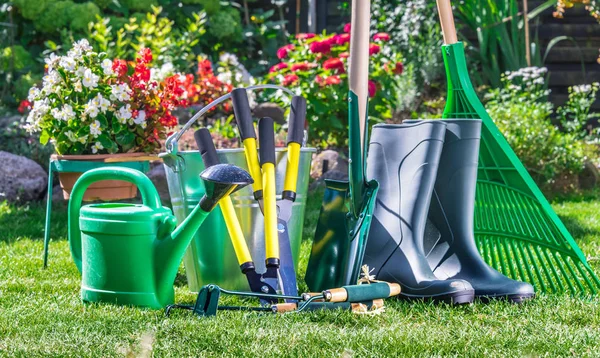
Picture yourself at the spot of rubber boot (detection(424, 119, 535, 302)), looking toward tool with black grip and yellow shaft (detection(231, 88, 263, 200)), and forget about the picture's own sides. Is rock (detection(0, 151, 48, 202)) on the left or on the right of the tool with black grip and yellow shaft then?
right

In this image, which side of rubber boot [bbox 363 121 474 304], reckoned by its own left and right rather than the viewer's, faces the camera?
right

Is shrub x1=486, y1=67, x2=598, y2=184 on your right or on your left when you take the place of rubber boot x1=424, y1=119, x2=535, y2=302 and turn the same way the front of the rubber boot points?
on your left

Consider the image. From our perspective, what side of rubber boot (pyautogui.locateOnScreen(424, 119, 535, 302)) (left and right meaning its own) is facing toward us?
right

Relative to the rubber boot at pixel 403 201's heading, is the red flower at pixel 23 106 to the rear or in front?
to the rear

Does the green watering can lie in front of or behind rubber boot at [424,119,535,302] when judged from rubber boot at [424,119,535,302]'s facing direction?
behind

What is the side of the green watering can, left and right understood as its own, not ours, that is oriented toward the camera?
right

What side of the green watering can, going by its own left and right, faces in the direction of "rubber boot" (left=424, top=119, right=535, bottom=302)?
front
